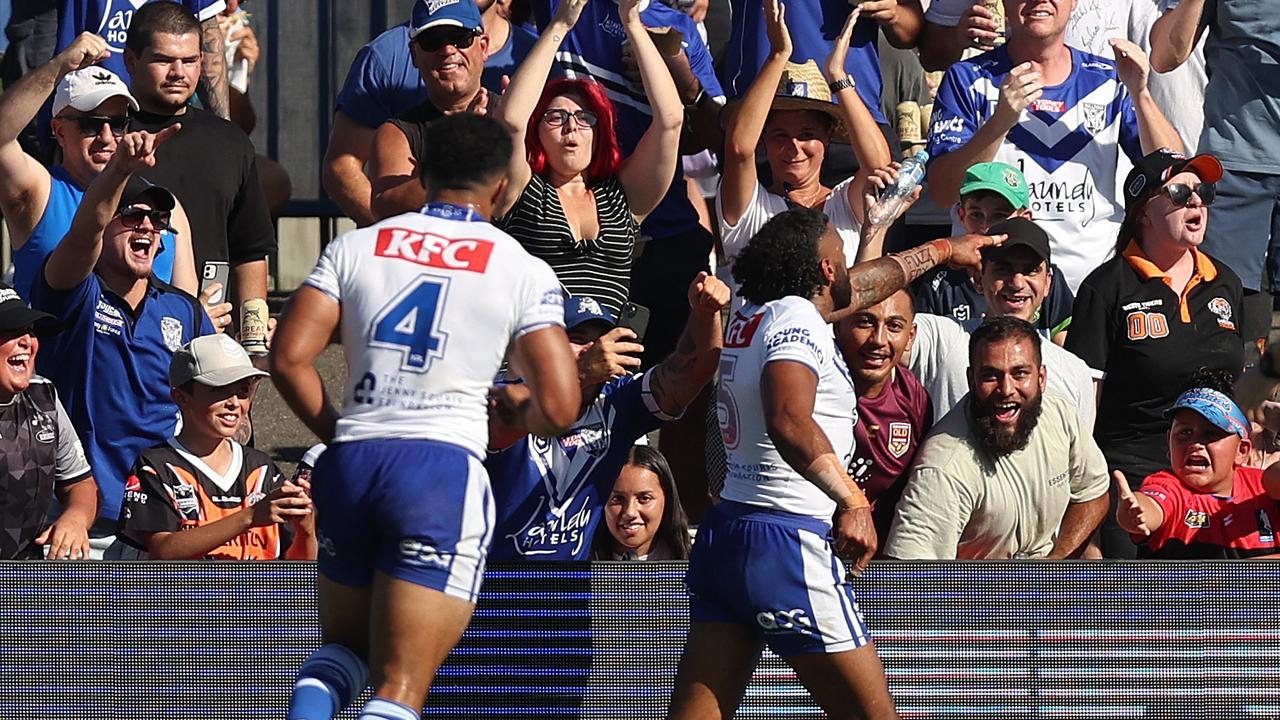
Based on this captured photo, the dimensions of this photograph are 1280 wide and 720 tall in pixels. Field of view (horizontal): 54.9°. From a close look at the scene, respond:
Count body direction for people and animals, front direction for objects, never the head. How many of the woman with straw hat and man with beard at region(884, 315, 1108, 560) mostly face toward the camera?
2

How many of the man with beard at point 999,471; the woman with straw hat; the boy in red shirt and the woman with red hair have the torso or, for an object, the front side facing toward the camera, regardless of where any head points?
4

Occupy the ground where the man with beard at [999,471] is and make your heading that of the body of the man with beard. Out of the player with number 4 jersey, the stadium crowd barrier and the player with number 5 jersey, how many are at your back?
0

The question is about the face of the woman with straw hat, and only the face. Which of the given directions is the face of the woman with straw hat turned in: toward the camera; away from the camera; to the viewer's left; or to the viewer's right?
toward the camera

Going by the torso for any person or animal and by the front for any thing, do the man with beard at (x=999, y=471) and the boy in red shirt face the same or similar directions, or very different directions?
same or similar directions

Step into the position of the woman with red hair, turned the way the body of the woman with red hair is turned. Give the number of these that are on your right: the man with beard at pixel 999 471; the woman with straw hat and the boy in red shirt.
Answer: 0

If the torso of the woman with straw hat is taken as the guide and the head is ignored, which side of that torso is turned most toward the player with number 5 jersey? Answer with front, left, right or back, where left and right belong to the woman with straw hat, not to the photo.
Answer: front

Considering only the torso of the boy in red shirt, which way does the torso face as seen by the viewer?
toward the camera

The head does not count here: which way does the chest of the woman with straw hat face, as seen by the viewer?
toward the camera

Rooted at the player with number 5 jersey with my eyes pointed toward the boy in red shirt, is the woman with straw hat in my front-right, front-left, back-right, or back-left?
front-left

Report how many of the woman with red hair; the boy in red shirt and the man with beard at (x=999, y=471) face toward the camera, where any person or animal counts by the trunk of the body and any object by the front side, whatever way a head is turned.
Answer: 3

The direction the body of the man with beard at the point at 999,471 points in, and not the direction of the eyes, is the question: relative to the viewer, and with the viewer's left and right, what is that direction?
facing the viewer

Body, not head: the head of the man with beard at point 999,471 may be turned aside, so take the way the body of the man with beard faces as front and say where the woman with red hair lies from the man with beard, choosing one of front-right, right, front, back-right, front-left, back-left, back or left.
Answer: right

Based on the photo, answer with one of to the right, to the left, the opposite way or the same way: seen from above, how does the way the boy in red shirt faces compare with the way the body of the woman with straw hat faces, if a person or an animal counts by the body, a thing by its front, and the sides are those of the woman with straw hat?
the same way

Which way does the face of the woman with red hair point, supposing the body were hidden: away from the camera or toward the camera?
toward the camera
